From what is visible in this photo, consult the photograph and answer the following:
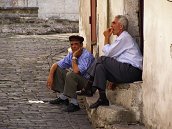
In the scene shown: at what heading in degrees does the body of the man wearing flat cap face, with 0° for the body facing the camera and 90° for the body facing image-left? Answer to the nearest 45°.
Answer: approximately 45°

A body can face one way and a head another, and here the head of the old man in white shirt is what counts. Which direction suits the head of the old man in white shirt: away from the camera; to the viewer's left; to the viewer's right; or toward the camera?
to the viewer's left

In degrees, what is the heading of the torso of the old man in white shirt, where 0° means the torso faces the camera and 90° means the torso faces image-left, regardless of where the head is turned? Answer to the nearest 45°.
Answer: approximately 90°

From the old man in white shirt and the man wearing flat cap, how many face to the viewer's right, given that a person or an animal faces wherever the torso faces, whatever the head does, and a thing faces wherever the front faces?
0
